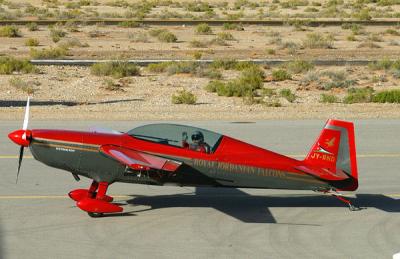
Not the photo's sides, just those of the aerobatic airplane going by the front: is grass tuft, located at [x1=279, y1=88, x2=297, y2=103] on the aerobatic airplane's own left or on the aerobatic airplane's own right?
on the aerobatic airplane's own right

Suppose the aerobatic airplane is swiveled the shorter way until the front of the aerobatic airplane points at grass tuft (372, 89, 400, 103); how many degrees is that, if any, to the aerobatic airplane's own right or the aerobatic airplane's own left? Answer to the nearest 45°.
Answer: approximately 135° to the aerobatic airplane's own right

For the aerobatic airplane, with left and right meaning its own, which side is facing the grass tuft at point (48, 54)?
right

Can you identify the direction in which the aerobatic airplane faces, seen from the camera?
facing to the left of the viewer

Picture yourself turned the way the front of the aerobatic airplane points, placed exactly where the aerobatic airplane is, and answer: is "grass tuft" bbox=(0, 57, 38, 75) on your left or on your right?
on your right
